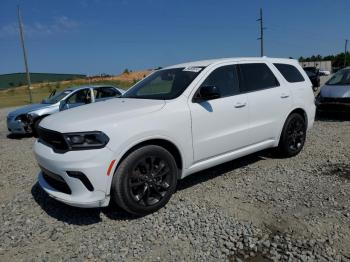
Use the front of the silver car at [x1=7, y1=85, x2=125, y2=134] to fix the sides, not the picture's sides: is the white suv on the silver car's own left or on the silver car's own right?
on the silver car's own left

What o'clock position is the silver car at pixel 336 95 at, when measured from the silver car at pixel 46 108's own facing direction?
the silver car at pixel 336 95 is roughly at 8 o'clock from the silver car at pixel 46 108.

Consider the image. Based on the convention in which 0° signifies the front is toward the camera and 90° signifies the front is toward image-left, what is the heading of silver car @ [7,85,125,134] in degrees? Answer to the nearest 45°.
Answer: approximately 45°

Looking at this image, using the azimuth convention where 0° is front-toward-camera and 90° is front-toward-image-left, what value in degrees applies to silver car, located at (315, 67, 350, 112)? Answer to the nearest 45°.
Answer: approximately 45°

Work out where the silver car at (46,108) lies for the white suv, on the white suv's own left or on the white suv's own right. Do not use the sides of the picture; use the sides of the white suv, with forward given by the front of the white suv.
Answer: on the white suv's own right

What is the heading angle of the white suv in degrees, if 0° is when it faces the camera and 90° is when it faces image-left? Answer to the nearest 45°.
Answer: approximately 45°

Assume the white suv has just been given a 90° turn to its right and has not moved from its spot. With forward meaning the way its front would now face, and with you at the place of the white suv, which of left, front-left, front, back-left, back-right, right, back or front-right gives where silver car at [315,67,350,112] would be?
right
